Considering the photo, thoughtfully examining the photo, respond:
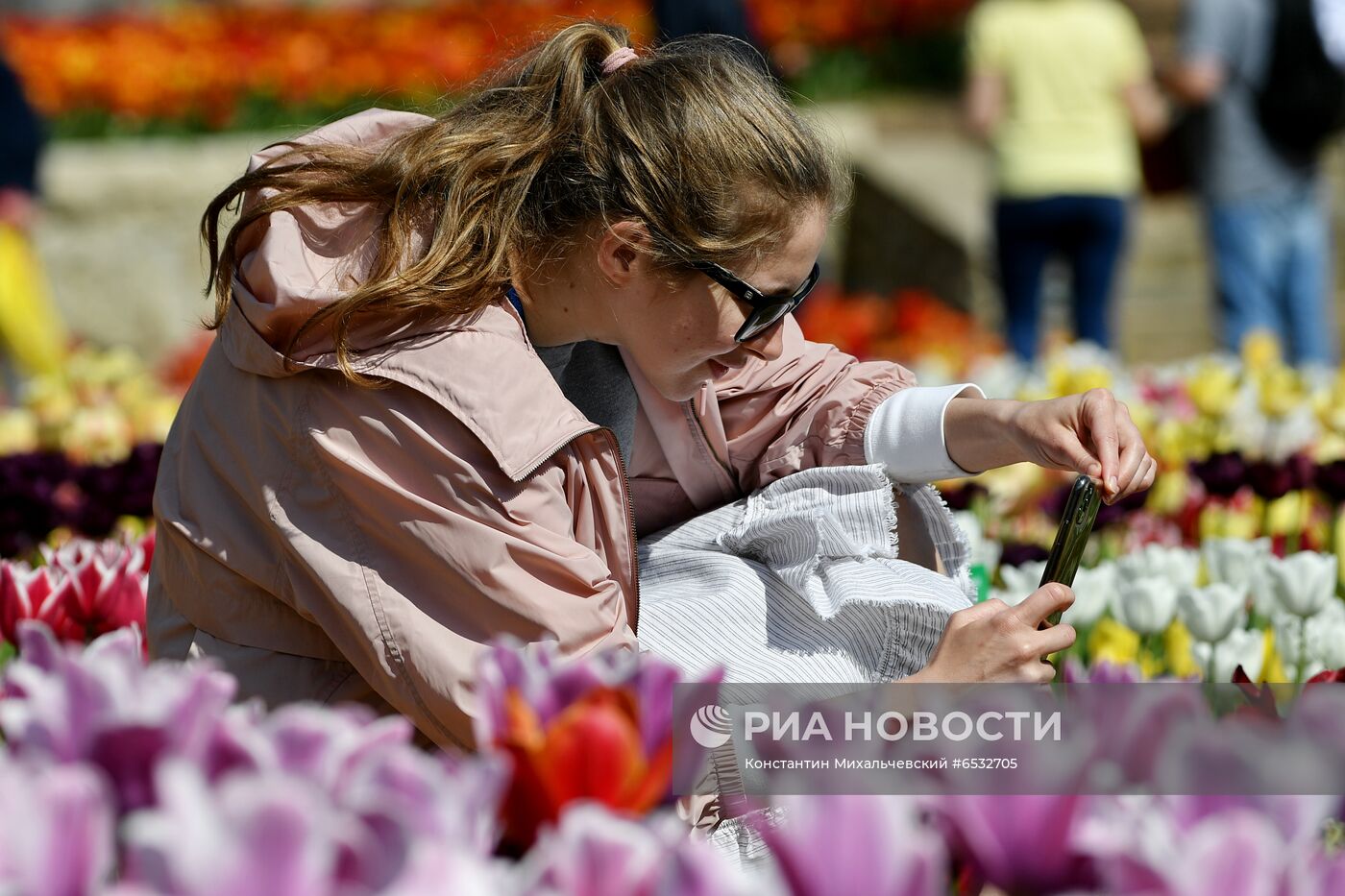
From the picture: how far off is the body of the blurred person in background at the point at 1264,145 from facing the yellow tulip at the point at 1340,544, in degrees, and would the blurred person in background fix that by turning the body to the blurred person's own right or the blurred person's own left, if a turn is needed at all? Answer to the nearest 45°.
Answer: approximately 135° to the blurred person's own left

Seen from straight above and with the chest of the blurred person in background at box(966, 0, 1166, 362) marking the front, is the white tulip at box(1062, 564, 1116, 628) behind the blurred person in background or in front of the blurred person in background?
behind

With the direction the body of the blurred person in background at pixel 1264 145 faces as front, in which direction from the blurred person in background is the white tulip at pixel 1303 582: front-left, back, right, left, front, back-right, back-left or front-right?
back-left

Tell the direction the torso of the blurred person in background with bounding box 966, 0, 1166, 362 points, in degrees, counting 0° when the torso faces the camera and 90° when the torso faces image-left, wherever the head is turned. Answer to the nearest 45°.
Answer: approximately 180°

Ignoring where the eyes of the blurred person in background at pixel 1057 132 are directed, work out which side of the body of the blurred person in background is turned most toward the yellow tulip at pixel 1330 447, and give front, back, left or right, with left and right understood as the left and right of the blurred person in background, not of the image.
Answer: back

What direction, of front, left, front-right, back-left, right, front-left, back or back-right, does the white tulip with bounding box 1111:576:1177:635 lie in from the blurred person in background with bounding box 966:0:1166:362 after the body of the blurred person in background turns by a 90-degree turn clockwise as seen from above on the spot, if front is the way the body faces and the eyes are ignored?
right

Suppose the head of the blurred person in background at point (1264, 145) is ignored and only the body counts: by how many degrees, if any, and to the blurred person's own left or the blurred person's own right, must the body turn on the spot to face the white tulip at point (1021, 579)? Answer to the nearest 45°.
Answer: approximately 135° to the blurred person's own left

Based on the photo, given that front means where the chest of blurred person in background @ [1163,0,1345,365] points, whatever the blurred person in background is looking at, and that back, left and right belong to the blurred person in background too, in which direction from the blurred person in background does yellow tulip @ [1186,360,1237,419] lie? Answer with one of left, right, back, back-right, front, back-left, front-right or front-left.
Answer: back-left

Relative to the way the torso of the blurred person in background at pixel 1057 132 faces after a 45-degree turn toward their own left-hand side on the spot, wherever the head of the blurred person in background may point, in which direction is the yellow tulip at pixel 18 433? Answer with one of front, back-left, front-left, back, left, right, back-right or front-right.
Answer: left

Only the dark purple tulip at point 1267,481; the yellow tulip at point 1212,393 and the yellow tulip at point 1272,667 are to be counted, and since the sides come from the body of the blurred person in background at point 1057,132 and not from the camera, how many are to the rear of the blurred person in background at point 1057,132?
3

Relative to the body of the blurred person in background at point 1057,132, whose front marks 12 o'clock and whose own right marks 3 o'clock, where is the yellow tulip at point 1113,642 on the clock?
The yellow tulip is roughly at 6 o'clock from the blurred person in background.

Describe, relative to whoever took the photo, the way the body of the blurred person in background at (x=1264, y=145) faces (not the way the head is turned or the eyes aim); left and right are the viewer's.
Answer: facing away from the viewer and to the left of the viewer

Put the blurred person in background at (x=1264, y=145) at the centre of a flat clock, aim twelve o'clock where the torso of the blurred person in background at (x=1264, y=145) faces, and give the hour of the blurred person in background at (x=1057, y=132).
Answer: the blurred person in background at (x=1057, y=132) is roughly at 10 o'clock from the blurred person in background at (x=1264, y=145).

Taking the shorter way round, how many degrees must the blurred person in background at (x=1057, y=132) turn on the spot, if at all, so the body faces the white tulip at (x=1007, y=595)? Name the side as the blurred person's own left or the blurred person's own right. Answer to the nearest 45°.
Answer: approximately 180°
